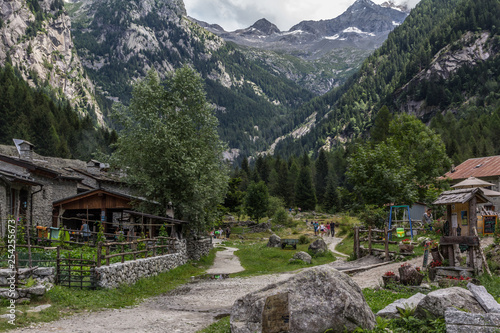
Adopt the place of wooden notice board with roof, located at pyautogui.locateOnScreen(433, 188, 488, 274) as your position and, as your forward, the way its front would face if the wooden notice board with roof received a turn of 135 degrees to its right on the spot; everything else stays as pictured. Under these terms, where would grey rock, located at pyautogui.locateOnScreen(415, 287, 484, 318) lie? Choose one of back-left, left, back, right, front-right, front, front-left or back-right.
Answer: back

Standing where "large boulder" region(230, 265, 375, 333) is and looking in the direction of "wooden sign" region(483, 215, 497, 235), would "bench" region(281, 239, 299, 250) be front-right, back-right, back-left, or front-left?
front-left

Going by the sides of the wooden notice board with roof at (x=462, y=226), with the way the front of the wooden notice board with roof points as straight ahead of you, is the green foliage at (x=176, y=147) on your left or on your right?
on your right

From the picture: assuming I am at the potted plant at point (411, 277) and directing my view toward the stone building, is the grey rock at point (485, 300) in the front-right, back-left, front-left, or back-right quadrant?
back-left

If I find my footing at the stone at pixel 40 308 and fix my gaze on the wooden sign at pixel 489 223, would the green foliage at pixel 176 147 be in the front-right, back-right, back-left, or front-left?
front-left

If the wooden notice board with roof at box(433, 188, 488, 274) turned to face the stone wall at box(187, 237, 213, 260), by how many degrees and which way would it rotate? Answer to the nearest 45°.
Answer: approximately 90° to its right

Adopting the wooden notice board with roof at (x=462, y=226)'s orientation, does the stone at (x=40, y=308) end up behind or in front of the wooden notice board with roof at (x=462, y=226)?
in front

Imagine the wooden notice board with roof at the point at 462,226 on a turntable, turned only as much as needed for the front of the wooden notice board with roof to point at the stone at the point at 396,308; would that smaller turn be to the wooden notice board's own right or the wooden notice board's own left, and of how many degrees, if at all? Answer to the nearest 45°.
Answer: approximately 45° to the wooden notice board's own left

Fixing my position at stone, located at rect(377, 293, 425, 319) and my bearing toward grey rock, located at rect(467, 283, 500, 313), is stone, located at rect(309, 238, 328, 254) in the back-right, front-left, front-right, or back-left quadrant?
back-left

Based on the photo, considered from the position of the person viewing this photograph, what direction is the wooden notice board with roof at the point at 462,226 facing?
facing the viewer and to the left of the viewer

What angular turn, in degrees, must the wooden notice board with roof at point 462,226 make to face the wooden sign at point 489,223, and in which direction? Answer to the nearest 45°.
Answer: approximately 135° to its right

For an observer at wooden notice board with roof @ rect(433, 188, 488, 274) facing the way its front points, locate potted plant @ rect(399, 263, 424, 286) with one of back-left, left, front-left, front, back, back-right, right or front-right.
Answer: front
